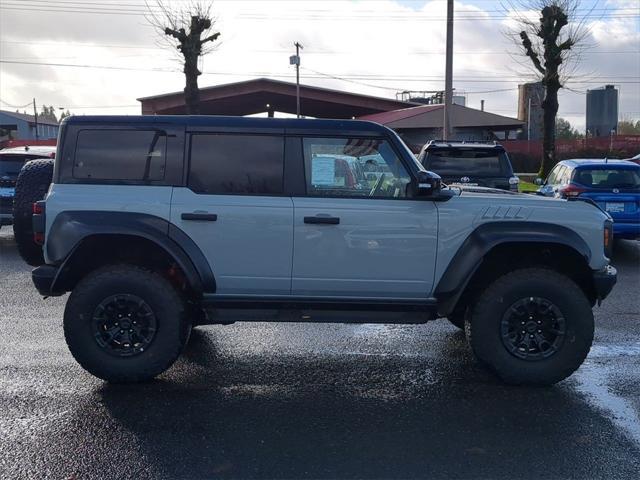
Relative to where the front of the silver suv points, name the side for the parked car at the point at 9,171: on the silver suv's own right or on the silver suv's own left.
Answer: on the silver suv's own left

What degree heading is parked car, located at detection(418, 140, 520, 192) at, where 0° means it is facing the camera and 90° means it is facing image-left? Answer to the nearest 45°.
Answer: approximately 180°

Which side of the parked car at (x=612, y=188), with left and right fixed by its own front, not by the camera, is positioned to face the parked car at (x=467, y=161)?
left

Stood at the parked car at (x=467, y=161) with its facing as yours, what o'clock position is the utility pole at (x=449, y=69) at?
The utility pole is roughly at 12 o'clock from the parked car.

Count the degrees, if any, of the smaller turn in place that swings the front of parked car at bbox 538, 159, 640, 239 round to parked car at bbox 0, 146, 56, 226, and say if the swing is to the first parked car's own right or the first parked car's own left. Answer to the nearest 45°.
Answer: approximately 45° to the first parked car's own left

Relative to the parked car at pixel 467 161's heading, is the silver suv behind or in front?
behind

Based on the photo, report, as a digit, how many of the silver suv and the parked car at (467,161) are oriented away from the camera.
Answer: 1

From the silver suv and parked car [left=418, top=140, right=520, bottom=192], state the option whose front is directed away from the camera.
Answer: the parked car

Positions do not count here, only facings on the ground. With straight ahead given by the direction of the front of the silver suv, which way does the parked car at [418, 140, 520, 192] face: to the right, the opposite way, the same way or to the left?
to the left

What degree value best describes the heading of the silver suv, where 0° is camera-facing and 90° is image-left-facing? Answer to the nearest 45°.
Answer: approximately 270°

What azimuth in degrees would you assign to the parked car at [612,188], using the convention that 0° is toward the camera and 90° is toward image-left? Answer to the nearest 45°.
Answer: approximately 135°

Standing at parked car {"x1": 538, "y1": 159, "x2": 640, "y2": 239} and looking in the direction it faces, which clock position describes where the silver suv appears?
The silver suv is roughly at 8 o'clock from the parked car.

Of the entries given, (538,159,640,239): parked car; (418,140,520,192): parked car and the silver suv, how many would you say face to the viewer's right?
1

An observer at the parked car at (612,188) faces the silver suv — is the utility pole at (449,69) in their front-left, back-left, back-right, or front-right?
back-right
